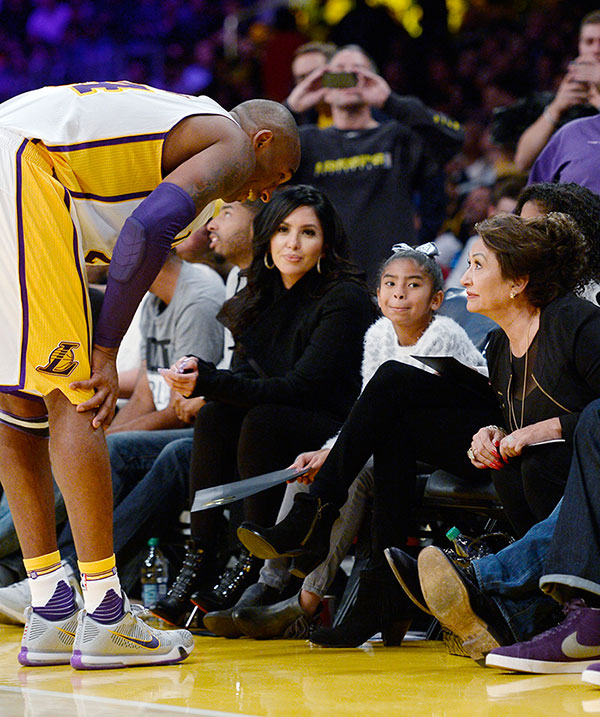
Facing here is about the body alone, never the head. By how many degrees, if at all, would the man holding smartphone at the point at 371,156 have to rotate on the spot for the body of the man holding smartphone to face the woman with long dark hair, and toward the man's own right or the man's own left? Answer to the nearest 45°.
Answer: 0° — they already face them

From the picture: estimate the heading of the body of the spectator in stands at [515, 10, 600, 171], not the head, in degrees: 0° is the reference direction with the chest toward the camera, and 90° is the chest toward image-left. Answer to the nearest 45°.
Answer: approximately 0°

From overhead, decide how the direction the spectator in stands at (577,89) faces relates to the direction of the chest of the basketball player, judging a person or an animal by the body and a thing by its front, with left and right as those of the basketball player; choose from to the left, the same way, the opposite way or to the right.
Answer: to the right

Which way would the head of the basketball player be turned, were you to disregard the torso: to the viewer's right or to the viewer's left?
to the viewer's right

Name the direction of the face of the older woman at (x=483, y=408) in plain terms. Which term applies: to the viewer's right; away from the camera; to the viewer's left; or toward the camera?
to the viewer's left

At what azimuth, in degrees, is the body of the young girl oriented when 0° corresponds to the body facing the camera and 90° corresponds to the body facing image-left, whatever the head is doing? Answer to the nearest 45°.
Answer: approximately 45°

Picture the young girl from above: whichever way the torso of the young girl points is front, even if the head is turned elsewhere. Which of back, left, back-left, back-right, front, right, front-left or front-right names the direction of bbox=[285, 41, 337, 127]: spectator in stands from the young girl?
back-right
